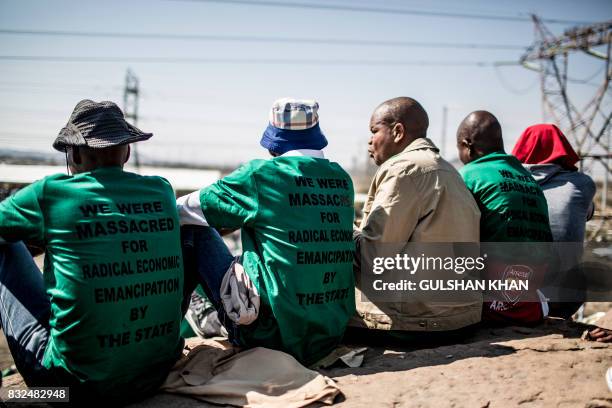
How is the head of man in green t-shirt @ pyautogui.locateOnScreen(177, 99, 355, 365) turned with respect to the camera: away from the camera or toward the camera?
away from the camera

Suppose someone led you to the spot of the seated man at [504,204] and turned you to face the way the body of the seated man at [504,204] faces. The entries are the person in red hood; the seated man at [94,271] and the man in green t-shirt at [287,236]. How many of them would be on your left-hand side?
2

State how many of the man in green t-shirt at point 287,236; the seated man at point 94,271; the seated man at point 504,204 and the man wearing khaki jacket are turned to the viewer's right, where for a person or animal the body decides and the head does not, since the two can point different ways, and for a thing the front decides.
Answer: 0

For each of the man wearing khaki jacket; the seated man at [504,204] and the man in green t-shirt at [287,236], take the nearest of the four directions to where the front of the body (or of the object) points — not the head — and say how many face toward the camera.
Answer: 0

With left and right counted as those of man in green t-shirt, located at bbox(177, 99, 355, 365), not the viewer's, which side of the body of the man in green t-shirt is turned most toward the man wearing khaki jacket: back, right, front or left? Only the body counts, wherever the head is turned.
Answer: right

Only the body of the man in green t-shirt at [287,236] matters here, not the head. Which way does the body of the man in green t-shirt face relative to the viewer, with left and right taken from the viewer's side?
facing away from the viewer and to the left of the viewer

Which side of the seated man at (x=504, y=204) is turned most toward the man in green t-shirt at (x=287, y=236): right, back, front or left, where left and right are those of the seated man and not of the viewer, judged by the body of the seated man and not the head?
left

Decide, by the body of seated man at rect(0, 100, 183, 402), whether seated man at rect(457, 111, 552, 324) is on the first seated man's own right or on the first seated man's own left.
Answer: on the first seated man's own right

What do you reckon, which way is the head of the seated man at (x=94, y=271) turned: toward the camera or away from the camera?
away from the camera

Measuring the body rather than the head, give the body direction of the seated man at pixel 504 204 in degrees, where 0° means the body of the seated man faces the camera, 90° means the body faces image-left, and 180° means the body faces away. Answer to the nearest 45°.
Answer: approximately 135°

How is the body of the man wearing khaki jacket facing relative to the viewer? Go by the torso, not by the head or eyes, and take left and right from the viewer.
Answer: facing away from the viewer and to the left of the viewer

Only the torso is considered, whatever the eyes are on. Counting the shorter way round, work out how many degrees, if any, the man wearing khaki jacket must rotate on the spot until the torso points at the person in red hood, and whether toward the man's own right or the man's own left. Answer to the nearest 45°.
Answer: approximately 90° to the man's own right

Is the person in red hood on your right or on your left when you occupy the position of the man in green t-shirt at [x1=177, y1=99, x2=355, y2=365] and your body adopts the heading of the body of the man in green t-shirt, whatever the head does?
on your right

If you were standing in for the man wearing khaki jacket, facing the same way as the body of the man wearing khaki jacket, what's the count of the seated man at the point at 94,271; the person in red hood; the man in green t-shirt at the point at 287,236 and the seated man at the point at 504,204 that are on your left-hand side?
2

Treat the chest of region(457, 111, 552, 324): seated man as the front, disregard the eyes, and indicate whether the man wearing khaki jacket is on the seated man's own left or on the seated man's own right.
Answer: on the seated man's own left
